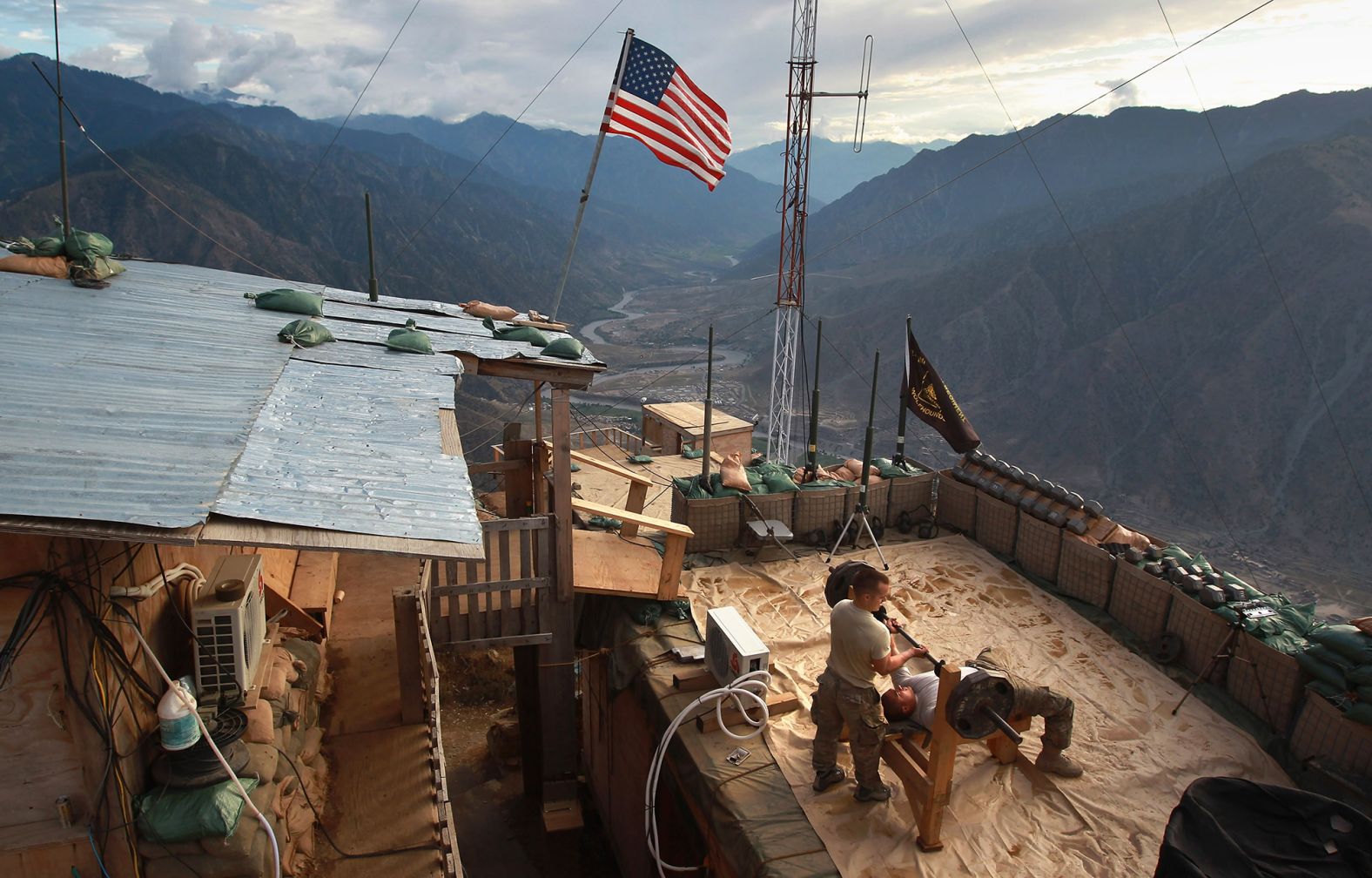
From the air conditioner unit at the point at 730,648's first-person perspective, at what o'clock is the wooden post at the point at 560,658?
The wooden post is roughly at 1 o'clock from the air conditioner unit.

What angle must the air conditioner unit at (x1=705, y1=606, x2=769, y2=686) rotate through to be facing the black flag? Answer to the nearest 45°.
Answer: approximately 135° to its right

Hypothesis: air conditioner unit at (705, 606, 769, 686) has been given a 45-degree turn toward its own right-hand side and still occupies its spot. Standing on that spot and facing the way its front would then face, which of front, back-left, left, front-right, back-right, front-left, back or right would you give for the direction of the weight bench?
back

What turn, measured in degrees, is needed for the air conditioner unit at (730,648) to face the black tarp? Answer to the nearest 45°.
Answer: approximately 135° to its left

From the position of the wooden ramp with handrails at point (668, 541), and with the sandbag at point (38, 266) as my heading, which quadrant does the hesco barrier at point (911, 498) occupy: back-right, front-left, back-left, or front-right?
back-right

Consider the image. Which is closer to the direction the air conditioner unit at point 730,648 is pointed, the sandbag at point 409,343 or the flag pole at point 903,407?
the sandbag
